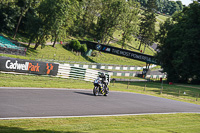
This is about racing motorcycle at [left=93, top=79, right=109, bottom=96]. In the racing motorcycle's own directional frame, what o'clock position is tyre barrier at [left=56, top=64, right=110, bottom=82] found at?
The tyre barrier is roughly at 4 o'clock from the racing motorcycle.

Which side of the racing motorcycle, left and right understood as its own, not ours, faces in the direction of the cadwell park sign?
right

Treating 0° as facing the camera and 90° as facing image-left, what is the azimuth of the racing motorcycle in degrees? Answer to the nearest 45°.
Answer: approximately 45°

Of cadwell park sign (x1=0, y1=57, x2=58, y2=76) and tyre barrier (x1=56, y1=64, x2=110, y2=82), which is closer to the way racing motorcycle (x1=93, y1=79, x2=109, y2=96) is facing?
the cadwell park sign
